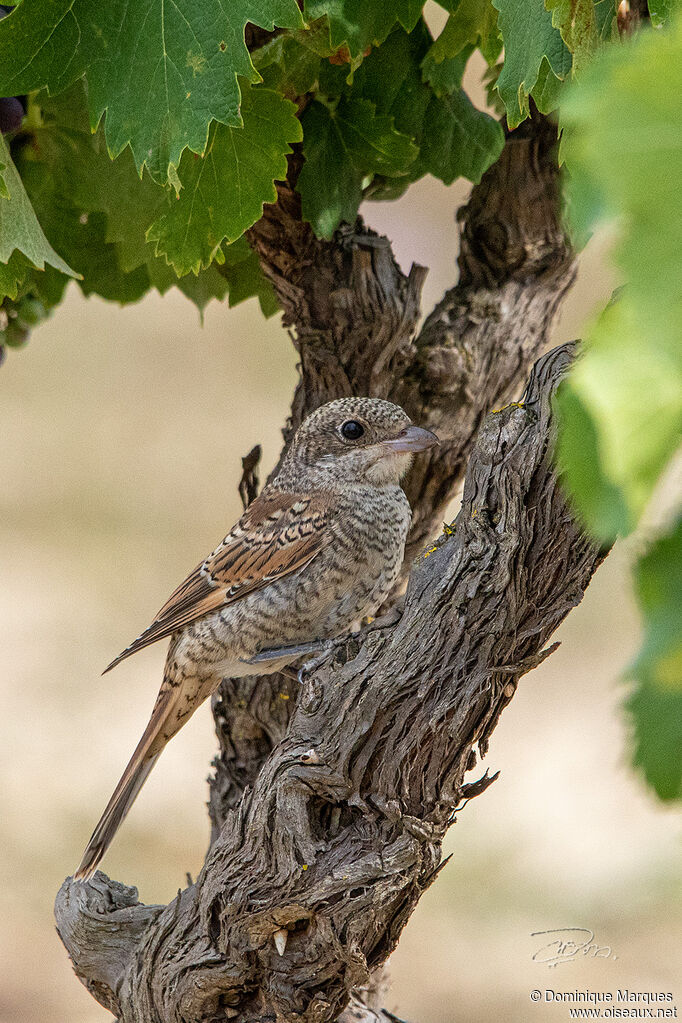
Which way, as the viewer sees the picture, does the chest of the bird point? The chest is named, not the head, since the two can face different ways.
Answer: to the viewer's right

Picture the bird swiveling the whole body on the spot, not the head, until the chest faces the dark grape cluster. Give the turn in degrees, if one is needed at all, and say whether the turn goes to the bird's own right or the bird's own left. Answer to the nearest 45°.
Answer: approximately 135° to the bird's own right
